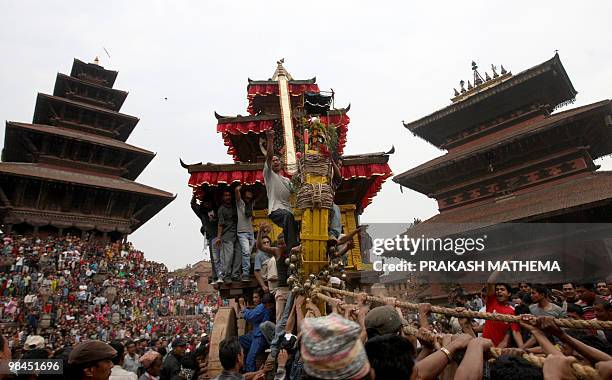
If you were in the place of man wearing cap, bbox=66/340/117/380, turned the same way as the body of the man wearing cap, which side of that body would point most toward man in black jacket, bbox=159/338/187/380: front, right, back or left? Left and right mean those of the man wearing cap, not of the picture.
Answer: left

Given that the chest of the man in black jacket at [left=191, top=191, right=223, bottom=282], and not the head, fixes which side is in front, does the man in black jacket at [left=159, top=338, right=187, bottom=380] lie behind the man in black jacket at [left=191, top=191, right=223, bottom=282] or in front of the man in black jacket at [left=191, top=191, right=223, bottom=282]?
in front

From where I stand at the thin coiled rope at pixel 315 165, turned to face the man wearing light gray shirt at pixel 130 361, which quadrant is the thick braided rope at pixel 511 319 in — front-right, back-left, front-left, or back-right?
back-left

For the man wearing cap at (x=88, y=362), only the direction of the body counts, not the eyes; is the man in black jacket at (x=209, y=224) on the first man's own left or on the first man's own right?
on the first man's own left

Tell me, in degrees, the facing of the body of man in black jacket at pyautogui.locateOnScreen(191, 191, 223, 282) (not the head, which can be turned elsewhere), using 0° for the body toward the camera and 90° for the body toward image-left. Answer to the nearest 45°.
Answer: approximately 45°

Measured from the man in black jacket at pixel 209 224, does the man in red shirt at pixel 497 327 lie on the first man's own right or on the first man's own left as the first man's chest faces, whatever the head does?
on the first man's own left

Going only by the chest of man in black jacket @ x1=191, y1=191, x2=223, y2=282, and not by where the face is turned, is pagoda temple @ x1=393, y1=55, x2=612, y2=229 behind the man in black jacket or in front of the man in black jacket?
behind
